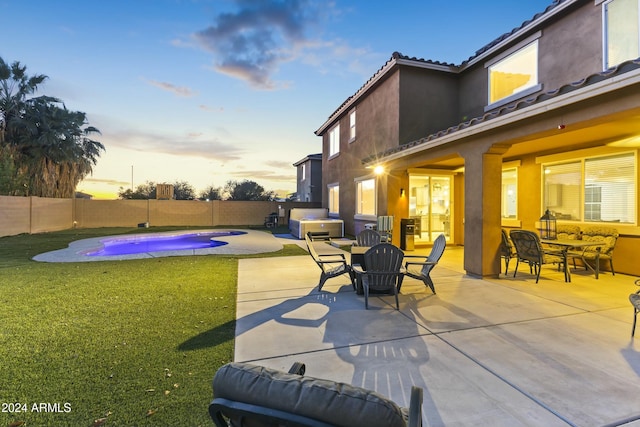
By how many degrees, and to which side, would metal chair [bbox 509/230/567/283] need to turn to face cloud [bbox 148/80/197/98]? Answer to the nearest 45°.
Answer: approximately 135° to its left

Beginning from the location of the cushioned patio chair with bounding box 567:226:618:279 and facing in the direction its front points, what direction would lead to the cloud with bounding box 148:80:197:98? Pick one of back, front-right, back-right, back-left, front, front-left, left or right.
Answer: front-right

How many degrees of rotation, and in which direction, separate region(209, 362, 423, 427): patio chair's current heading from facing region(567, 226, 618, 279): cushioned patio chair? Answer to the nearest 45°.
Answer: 0° — it already faces it

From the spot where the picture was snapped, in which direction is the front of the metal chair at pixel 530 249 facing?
facing away from the viewer and to the right of the viewer

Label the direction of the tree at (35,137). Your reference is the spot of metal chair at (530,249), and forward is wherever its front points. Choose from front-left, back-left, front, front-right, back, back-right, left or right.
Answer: back-left

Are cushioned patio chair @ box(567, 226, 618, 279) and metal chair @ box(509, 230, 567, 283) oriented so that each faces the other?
yes

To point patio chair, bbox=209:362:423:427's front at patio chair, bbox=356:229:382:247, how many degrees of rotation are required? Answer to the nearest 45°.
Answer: approximately 45° to its left

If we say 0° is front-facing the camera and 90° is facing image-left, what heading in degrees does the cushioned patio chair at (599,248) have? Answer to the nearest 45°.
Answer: approximately 45°
